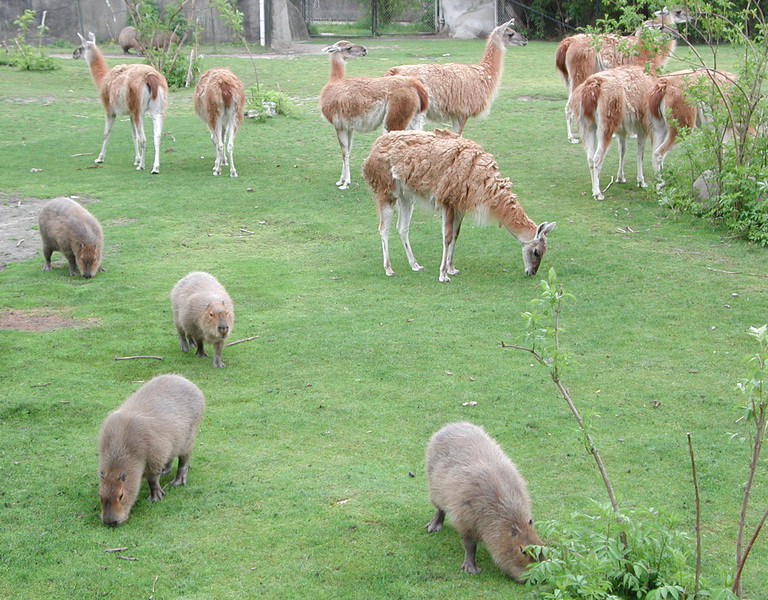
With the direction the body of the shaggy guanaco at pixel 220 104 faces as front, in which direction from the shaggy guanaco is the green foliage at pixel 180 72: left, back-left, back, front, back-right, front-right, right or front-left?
front

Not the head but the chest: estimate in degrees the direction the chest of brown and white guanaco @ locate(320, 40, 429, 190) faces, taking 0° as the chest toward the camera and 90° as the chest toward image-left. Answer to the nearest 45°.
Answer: approximately 90°

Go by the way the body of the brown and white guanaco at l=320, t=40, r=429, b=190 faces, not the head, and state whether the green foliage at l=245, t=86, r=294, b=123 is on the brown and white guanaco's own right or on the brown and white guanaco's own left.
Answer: on the brown and white guanaco's own right

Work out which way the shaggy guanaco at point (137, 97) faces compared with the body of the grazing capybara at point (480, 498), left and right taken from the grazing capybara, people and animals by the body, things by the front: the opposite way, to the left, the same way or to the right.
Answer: the opposite way

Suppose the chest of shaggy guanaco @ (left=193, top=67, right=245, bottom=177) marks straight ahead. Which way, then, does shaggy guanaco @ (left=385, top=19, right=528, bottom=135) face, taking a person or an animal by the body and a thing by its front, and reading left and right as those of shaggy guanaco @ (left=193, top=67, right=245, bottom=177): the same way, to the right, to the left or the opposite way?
to the right

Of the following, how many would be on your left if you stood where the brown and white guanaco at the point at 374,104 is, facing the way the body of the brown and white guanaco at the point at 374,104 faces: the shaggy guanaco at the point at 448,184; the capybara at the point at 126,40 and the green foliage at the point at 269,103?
1

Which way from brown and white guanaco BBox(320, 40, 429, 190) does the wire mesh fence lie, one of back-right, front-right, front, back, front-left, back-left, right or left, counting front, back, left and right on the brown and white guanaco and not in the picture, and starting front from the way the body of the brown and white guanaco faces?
right

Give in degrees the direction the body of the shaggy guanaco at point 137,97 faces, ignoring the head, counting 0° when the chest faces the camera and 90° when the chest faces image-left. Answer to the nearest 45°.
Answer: approximately 135°

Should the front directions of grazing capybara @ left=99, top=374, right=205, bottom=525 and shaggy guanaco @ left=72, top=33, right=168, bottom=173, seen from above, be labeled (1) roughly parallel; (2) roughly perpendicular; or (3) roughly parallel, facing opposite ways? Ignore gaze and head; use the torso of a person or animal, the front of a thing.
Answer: roughly perpendicular

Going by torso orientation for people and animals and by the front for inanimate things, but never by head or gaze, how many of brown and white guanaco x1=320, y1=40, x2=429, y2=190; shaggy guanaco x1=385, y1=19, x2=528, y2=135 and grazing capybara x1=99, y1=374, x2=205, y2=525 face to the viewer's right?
1

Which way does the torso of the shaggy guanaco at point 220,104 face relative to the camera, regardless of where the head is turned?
away from the camera

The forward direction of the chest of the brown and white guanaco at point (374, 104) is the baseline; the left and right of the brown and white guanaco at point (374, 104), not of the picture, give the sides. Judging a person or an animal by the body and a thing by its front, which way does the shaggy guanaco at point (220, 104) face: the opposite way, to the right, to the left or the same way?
to the right

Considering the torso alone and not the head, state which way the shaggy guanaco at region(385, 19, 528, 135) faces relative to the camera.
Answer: to the viewer's right

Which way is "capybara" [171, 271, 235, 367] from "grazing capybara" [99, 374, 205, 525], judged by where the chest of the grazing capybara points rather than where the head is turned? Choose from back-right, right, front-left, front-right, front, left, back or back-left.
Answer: back-right
